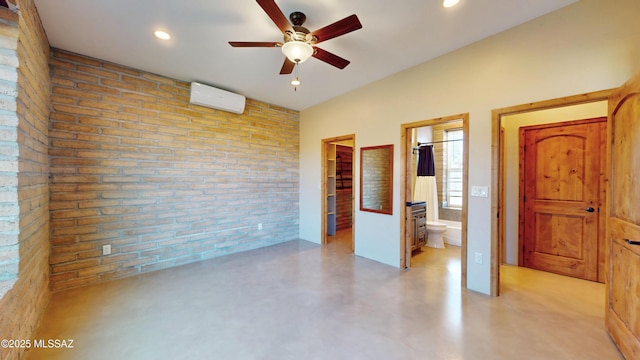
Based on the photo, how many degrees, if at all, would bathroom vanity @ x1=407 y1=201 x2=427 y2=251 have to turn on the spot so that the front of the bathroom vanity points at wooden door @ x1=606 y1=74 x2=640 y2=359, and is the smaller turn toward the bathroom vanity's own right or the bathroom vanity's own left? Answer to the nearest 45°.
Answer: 0° — it already faces it

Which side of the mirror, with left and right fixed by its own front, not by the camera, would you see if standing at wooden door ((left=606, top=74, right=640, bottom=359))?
left

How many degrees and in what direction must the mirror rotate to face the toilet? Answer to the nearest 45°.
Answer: approximately 180°

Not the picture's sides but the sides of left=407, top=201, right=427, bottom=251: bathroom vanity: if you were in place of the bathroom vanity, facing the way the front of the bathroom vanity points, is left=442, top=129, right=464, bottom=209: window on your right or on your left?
on your left

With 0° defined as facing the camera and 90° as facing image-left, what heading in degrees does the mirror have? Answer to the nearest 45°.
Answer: approximately 45°

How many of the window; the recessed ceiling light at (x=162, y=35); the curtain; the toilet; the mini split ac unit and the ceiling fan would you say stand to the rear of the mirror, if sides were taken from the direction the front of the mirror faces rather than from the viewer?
3

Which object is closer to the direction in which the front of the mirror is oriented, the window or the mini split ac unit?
the mini split ac unit

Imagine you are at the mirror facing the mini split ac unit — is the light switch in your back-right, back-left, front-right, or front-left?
back-left

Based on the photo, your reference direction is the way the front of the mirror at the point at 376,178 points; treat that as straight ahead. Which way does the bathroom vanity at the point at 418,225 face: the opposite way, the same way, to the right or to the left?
to the left

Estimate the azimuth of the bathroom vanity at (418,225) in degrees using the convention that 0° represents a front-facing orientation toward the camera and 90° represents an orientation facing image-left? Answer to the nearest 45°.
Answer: approximately 315°

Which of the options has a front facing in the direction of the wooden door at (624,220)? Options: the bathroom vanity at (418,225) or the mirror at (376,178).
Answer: the bathroom vanity
